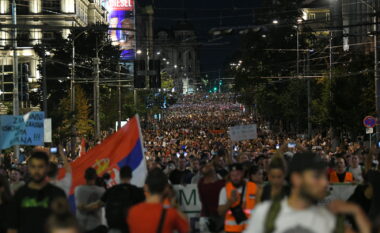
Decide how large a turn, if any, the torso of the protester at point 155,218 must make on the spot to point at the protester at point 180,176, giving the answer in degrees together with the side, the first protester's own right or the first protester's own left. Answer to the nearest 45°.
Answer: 0° — they already face them

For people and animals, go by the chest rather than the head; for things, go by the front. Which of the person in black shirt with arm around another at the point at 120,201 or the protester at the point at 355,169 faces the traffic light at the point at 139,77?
the person in black shirt with arm around another

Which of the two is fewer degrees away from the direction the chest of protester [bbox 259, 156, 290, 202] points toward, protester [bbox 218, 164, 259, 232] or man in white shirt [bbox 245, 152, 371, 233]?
the man in white shirt

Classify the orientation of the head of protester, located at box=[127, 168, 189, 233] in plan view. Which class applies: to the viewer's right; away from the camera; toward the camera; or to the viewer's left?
away from the camera

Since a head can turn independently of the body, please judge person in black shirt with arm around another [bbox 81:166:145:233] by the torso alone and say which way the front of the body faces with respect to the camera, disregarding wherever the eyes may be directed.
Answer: away from the camera
